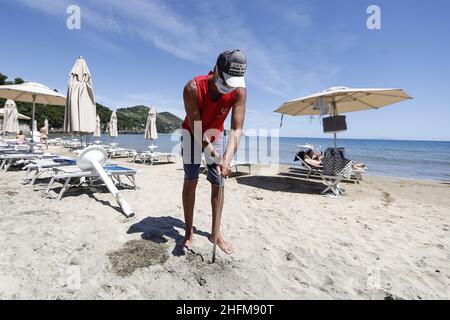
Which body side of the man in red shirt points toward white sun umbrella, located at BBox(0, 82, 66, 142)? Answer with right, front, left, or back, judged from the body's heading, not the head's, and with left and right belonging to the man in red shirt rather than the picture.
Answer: back

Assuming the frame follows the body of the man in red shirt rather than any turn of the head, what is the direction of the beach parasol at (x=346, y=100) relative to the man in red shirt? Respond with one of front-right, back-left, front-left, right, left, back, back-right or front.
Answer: left

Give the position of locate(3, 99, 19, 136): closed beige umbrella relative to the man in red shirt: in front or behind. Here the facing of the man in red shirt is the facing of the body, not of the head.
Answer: behind

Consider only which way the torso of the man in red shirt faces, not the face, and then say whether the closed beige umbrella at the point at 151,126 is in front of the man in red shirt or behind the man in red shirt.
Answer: behind

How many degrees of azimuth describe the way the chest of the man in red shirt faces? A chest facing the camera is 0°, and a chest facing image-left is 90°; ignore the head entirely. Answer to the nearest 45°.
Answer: approximately 315°

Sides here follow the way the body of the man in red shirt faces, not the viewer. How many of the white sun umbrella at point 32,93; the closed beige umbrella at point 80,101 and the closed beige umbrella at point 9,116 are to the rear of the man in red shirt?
3

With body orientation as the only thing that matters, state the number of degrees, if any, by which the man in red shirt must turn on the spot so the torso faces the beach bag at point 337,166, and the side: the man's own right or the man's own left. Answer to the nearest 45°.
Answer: approximately 90° to the man's own left
